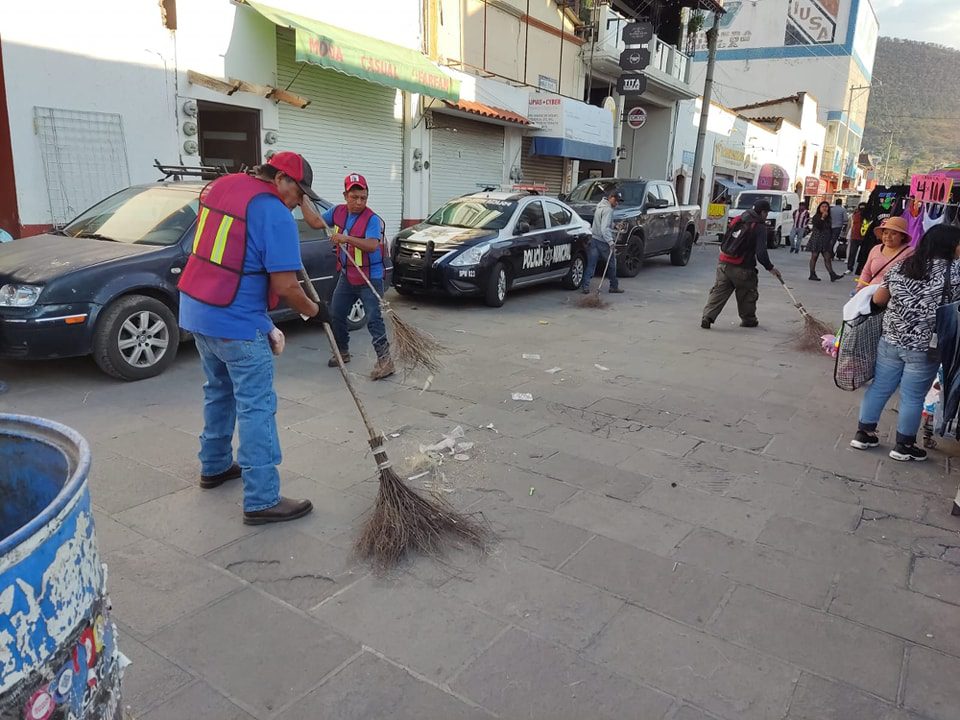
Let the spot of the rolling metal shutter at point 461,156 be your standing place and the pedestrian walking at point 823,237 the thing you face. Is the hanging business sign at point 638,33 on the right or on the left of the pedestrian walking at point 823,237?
left

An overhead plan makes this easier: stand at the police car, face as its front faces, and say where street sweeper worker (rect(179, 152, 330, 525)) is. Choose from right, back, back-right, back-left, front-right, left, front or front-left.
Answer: front-left

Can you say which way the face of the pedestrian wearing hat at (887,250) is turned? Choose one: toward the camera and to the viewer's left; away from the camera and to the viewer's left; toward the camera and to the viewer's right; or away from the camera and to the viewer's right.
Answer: toward the camera and to the viewer's left

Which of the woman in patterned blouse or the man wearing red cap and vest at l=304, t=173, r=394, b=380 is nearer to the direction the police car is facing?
the man wearing red cap and vest

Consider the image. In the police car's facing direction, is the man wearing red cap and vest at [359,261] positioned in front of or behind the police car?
in front

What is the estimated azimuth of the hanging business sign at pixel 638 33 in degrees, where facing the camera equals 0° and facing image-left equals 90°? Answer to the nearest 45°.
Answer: approximately 0°

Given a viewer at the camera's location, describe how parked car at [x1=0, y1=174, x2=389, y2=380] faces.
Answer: facing the viewer and to the left of the viewer

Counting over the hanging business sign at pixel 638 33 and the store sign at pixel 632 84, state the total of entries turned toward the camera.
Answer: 2

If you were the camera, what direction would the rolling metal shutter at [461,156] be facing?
facing the viewer and to the right of the viewer

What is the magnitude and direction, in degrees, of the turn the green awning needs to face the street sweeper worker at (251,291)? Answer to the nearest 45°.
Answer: approximately 45° to its right

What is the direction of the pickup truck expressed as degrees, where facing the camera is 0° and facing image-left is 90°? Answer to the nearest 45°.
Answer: approximately 45°

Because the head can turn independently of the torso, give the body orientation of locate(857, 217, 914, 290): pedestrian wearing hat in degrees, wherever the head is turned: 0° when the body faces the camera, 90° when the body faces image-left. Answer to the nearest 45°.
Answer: approximately 45°

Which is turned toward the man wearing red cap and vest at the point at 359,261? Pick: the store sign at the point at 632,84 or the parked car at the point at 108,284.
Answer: the store sign

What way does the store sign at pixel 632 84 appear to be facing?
toward the camera

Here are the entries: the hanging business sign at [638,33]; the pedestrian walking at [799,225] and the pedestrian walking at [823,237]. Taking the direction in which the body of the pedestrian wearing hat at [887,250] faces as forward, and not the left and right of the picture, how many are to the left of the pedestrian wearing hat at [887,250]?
0

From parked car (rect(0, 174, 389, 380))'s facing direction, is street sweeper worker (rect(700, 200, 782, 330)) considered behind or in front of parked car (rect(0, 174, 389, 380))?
behind

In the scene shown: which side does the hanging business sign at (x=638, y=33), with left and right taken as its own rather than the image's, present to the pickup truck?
front

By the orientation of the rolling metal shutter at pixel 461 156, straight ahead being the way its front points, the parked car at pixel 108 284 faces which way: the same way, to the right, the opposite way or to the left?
to the right

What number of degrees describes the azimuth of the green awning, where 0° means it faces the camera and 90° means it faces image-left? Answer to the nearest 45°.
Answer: approximately 315°

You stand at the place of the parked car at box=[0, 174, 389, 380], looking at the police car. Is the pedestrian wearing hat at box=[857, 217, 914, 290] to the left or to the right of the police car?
right

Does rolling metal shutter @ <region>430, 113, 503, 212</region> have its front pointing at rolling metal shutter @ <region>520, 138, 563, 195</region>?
no

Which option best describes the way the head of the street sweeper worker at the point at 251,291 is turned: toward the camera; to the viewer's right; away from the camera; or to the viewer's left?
to the viewer's right

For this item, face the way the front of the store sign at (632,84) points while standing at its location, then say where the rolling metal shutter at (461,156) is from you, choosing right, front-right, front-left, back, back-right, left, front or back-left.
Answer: front-right

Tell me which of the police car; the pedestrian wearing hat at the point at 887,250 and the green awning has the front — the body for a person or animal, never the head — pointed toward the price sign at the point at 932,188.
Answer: the green awning
